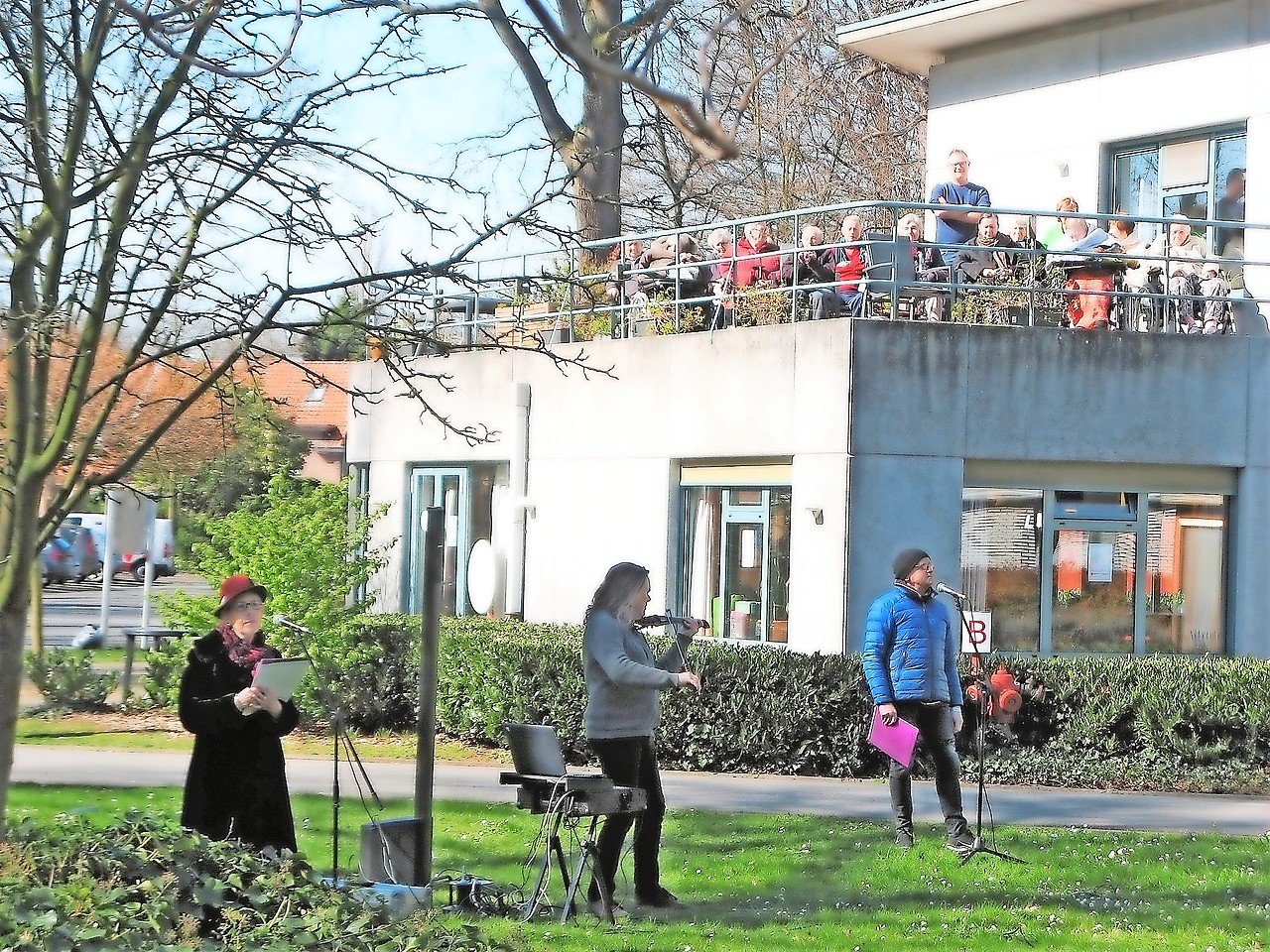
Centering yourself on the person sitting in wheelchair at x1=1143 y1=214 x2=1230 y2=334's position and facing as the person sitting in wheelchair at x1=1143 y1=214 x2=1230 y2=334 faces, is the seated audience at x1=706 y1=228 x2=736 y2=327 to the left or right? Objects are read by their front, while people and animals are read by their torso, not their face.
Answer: on their right

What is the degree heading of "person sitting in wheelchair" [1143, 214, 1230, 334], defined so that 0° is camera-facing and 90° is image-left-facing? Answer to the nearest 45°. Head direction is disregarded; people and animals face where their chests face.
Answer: approximately 0°

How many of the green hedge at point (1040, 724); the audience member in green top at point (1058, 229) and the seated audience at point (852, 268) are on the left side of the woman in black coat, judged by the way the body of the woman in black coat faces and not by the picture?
3

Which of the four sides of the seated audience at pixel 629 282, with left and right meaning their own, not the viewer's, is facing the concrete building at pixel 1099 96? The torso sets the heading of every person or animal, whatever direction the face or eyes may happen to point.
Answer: left

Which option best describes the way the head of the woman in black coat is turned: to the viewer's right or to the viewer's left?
to the viewer's right

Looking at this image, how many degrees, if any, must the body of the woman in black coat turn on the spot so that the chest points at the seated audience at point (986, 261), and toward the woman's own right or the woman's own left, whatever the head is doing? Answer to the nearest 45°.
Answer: approximately 90° to the woman's own left

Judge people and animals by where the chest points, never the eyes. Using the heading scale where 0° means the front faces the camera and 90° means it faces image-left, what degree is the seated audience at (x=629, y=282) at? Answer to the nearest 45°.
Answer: approximately 0°
